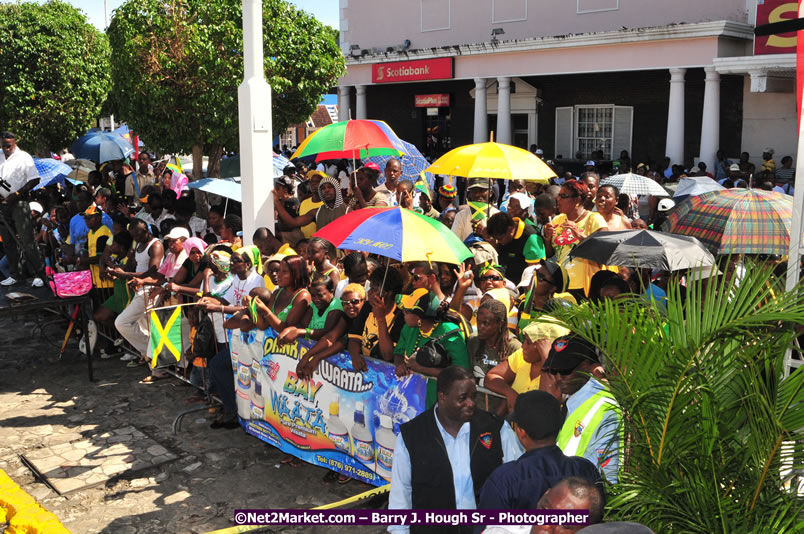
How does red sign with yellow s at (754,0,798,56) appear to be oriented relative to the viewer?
toward the camera

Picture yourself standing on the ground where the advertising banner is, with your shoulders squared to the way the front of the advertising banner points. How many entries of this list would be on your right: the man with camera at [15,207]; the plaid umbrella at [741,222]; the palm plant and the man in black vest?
1

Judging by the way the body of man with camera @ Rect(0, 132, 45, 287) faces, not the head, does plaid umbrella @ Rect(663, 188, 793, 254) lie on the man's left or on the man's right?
on the man's left

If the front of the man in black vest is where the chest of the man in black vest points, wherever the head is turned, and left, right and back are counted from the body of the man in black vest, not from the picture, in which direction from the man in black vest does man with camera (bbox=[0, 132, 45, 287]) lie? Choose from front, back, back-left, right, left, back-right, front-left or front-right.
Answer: back

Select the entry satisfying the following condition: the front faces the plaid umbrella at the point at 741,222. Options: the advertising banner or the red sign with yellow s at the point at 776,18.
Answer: the red sign with yellow s

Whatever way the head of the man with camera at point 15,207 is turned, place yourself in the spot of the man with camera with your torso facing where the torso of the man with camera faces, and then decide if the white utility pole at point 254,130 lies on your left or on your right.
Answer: on your left

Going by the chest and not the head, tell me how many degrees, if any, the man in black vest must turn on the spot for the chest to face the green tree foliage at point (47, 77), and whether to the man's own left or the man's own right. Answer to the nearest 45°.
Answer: approximately 180°

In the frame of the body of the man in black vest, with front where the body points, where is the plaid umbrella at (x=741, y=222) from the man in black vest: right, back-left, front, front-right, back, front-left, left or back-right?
left

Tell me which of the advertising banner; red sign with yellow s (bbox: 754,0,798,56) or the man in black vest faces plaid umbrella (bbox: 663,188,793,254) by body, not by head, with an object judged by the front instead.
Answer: the red sign with yellow s

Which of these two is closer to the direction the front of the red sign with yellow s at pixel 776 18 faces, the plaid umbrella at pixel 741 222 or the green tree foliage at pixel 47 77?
the plaid umbrella

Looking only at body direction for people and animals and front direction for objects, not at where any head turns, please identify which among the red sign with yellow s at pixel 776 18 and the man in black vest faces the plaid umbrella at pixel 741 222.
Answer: the red sign with yellow s

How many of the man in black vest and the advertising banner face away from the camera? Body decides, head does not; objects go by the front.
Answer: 0
